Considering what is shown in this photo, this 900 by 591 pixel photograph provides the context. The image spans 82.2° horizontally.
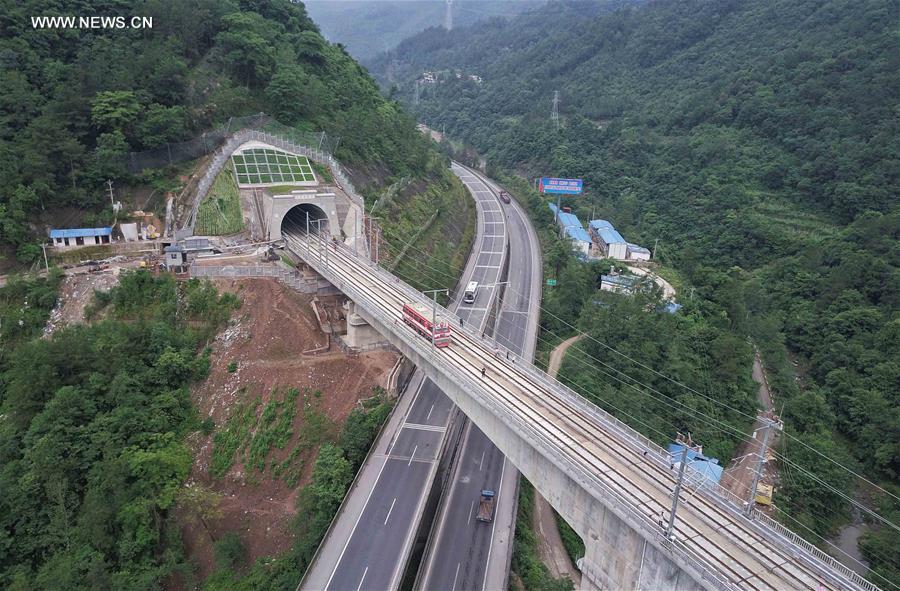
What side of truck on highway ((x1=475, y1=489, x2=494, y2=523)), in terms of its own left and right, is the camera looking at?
back

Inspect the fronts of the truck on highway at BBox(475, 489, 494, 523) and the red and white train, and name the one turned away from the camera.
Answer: the truck on highway

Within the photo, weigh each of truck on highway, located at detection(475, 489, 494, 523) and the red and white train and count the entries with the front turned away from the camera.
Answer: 1

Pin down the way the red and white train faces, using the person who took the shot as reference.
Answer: facing the viewer and to the right of the viewer

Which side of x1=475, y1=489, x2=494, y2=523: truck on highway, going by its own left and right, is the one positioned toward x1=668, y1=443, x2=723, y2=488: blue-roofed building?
right
